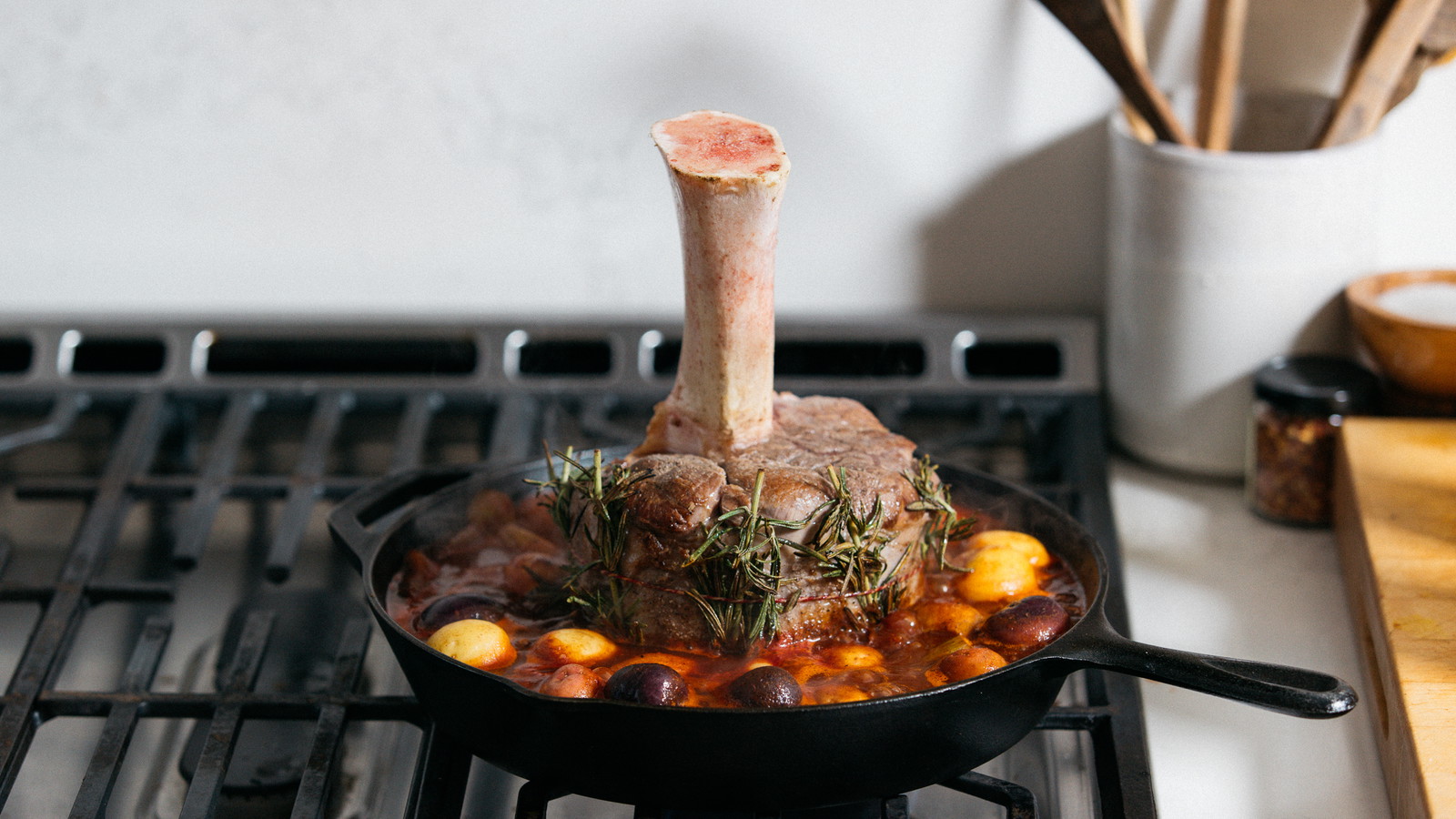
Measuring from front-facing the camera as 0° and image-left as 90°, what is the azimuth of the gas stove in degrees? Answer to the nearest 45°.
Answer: approximately 0°

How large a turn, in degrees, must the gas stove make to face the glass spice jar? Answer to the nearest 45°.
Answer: approximately 90° to its left

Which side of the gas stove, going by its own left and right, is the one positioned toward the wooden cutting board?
left
